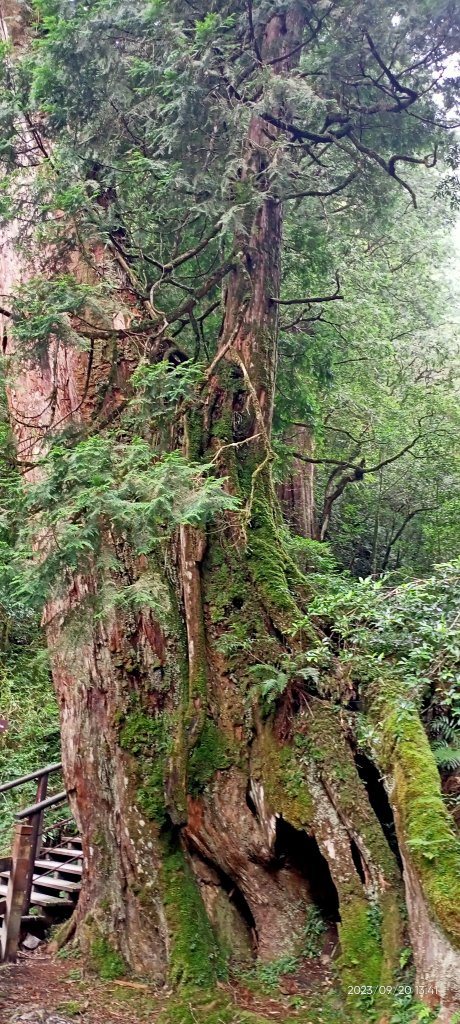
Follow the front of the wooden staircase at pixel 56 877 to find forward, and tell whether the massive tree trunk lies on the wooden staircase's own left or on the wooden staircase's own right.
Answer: on the wooden staircase's own left

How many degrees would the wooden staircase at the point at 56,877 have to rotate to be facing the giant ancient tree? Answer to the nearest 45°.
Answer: approximately 45° to its left
